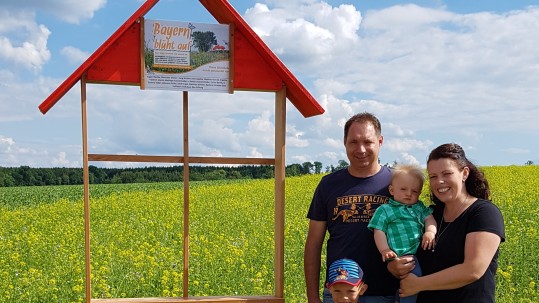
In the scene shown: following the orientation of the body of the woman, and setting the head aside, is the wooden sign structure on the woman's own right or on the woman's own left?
on the woman's own right

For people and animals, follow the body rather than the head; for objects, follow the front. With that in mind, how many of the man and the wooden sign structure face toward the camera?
2

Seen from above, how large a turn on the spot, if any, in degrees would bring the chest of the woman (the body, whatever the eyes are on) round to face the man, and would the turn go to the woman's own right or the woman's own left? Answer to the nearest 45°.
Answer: approximately 90° to the woman's own right

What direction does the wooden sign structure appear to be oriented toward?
toward the camera

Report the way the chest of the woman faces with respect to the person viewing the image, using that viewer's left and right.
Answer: facing the viewer and to the left of the viewer

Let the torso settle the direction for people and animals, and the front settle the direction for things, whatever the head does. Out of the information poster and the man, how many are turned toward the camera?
2

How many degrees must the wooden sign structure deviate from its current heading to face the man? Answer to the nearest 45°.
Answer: approximately 45° to its left

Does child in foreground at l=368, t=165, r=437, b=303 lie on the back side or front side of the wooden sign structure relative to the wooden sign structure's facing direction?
on the front side

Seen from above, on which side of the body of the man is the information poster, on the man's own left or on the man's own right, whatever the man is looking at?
on the man's own right

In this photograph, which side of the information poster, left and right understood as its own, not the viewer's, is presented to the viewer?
front
